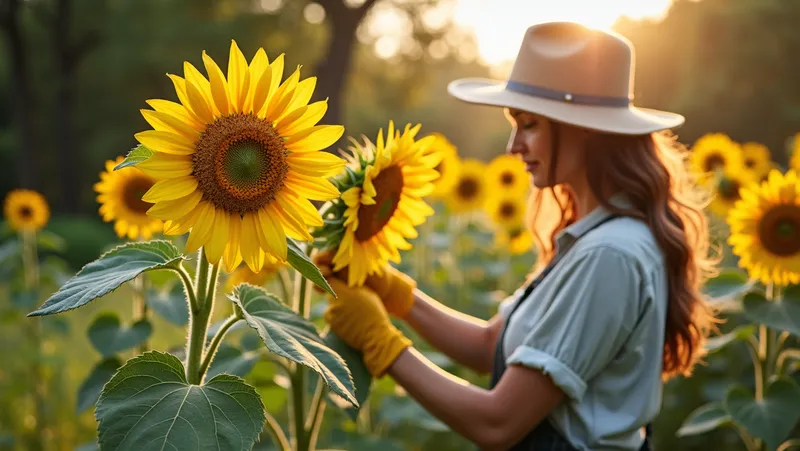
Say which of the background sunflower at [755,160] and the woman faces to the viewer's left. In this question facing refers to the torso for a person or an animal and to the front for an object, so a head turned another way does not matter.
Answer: the woman

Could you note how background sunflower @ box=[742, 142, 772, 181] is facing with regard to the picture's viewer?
facing the viewer

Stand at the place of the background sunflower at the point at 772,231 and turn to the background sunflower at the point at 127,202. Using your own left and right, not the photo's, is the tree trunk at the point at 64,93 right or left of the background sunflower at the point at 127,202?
right

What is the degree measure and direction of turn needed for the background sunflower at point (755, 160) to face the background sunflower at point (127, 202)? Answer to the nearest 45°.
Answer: approximately 45° to its right

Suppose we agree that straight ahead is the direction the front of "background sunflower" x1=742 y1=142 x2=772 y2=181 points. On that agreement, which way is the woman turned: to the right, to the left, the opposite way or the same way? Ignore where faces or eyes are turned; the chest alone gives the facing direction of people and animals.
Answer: to the right

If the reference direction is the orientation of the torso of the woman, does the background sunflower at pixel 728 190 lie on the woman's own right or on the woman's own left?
on the woman's own right

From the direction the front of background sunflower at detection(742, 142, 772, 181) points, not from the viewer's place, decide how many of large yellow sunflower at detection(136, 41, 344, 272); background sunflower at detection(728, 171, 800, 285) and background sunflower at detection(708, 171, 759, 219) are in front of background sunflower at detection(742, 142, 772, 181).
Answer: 3

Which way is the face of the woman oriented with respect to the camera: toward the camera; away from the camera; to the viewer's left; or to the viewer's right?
to the viewer's left

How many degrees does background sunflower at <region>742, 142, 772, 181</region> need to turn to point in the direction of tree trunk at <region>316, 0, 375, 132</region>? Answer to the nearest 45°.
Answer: approximately 135° to its right

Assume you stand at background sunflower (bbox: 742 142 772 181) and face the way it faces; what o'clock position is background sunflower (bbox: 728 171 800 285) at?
background sunflower (bbox: 728 171 800 285) is roughly at 12 o'clock from background sunflower (bbox: 742 142 772 181).

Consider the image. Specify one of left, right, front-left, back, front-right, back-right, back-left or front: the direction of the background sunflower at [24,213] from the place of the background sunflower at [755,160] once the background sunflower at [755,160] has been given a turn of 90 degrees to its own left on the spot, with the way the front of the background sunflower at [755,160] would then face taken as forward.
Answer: back-right

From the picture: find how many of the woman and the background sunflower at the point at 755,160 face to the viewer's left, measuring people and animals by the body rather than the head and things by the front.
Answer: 1

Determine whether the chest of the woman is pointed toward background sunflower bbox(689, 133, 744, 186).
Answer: no

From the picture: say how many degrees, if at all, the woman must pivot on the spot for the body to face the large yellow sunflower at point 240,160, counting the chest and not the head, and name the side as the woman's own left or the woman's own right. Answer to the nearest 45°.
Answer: approximately 45° to the woman's own left

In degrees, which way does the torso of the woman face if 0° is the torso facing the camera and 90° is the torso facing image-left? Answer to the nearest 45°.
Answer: approximately 90°

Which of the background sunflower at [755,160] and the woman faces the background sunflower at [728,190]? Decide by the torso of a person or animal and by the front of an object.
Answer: the background sunflower at [755,160]

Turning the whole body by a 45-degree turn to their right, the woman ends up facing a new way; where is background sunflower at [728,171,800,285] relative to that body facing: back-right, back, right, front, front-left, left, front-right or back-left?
right

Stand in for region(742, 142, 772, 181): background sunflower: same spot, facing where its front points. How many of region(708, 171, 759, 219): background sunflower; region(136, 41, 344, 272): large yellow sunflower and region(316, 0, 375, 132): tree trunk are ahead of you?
2

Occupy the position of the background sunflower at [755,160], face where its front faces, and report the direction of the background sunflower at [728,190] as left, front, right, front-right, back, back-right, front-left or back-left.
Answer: front
